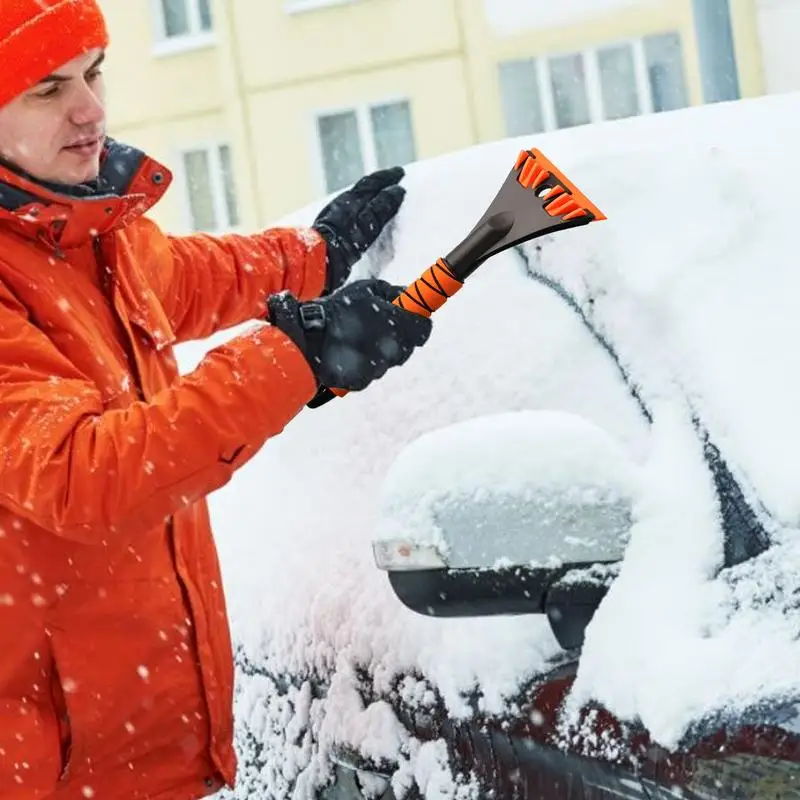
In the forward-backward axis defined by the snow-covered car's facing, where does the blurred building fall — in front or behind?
behind

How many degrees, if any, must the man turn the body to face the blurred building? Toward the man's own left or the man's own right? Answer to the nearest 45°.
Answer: approximately 135° to the man's own left

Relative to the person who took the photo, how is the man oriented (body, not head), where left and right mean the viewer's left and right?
facing the viewer and to the right of the viewer

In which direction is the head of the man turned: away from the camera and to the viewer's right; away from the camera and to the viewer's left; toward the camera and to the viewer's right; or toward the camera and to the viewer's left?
toward the camera and to the viewer's right

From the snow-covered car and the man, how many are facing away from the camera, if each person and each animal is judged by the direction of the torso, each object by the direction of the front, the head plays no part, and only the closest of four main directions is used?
0
